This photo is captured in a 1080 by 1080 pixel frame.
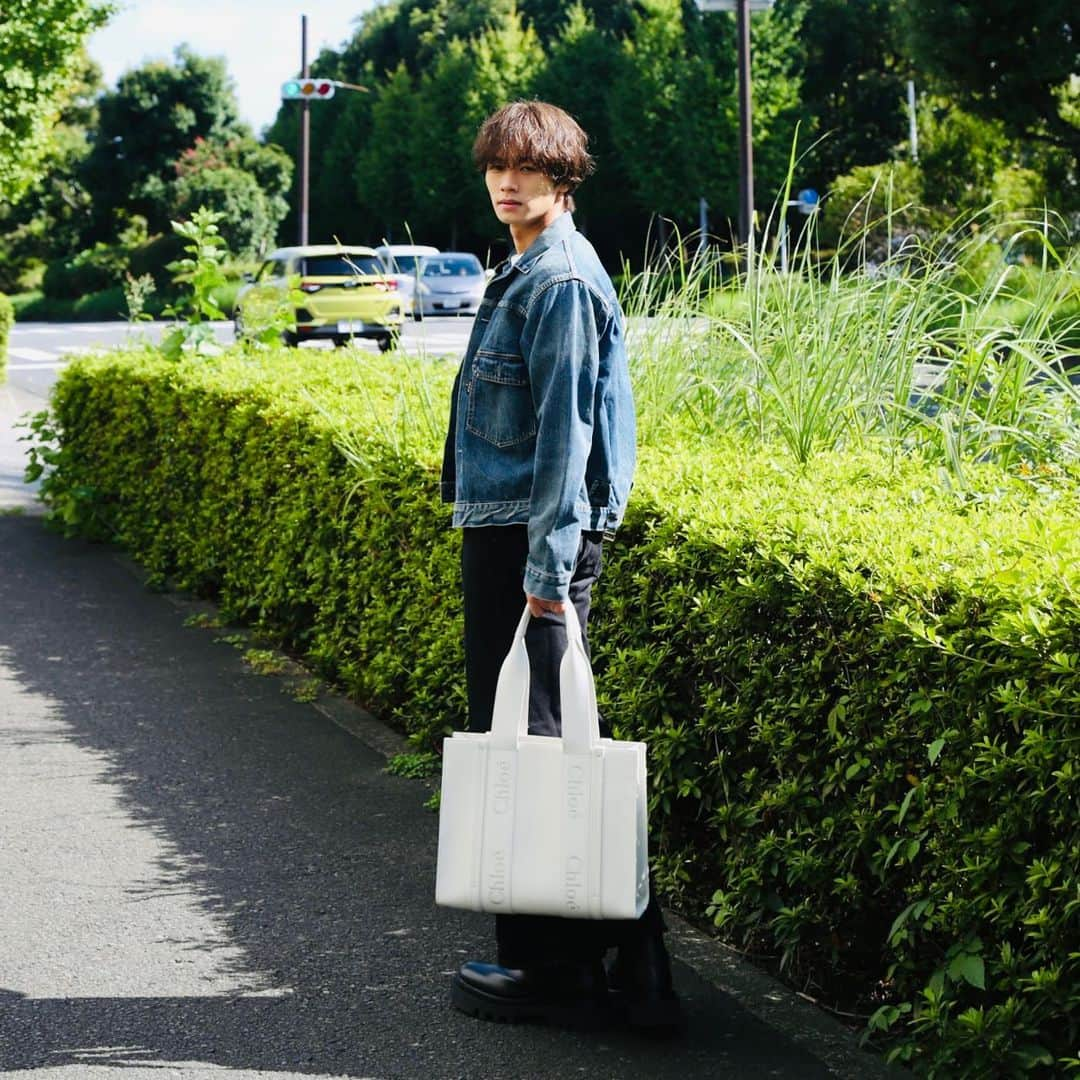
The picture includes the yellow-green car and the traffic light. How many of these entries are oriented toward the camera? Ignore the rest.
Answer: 1

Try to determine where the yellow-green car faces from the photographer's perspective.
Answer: facing away from the viewer and to the left of the viewer

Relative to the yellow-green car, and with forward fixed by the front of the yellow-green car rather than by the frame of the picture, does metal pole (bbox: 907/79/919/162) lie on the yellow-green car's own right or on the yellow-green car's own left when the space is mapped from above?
on the yellow-green car's own right

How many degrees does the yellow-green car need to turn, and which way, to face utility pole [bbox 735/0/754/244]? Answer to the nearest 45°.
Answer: approximately 90° to its right

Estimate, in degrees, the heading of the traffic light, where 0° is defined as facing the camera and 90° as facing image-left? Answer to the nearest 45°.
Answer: approximately 0°

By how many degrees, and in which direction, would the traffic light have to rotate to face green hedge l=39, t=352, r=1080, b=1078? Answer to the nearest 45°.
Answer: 0° — it already faces it

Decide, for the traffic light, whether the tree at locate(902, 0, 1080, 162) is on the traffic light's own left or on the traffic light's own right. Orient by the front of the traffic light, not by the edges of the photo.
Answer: on the traffic light's own left

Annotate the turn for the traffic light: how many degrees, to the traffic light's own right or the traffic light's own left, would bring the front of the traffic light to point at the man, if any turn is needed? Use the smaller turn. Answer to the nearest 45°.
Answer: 0° — it already faces them

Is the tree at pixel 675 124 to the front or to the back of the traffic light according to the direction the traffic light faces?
to the back
